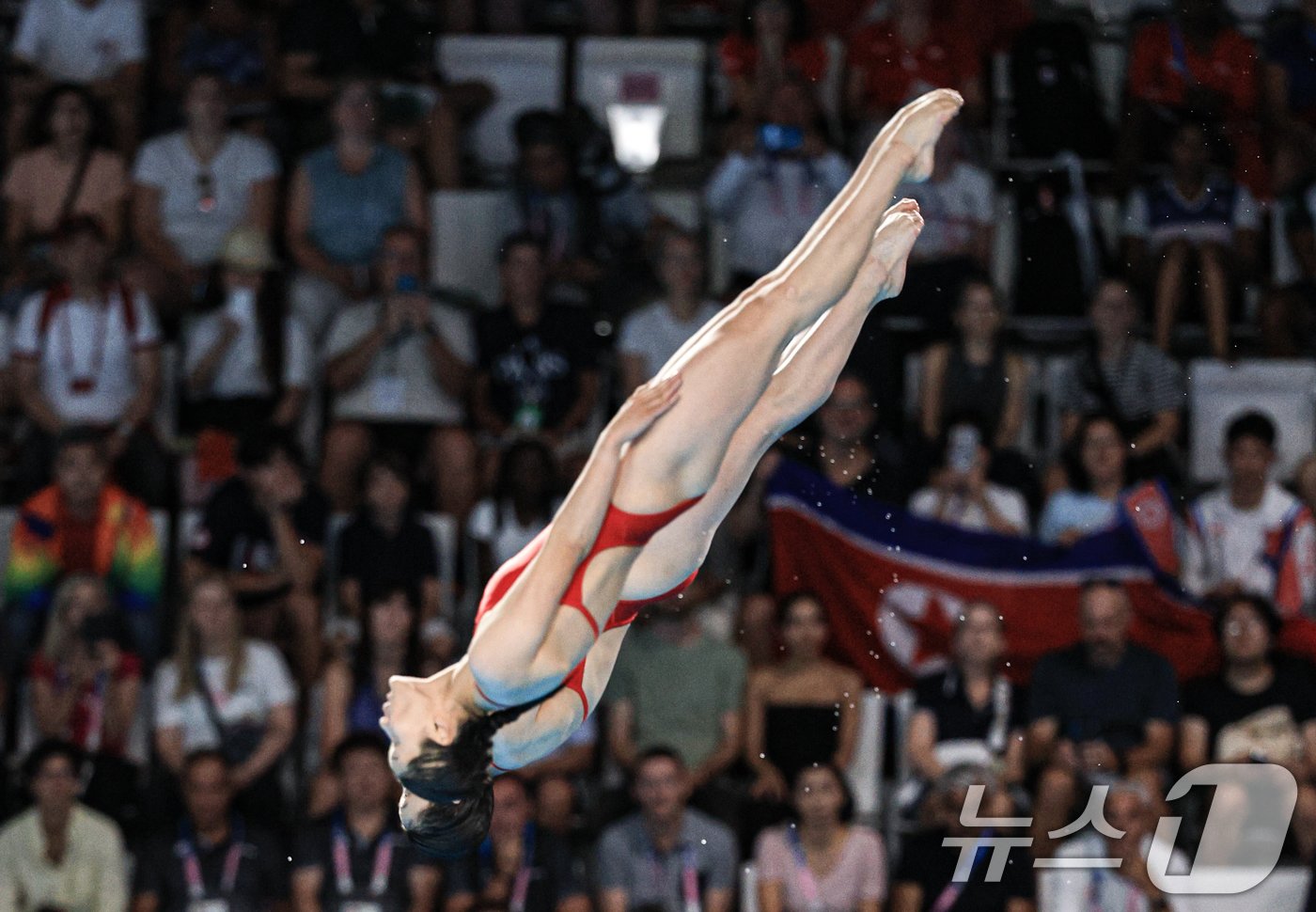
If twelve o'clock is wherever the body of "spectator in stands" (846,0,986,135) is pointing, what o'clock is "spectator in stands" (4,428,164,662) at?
"spectator in stands" (4,428,164,662) is roughly at 2 o'clock from "spectator in stands" (846,0,986,135).

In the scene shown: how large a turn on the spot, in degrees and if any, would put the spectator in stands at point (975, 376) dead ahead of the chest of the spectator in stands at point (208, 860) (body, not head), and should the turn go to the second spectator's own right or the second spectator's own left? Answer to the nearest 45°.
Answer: approximately 90° to the second spectator's own left

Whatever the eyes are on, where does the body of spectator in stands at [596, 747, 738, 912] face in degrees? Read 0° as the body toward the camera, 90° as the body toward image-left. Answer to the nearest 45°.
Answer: approximately 0°

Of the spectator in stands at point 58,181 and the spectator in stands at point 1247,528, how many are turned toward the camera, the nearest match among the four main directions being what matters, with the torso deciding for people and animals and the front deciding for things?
2

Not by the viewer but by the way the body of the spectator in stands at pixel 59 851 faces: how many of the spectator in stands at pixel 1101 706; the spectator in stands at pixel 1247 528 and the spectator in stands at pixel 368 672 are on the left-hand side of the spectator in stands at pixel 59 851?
3

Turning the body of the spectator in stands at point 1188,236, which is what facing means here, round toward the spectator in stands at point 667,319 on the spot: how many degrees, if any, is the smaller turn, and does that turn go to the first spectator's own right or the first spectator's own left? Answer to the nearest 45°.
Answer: approximately 45° to the first spectator's own right

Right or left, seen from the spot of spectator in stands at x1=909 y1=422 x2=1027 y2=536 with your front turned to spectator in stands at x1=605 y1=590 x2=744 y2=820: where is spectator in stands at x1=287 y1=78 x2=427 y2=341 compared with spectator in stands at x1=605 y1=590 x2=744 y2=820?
right

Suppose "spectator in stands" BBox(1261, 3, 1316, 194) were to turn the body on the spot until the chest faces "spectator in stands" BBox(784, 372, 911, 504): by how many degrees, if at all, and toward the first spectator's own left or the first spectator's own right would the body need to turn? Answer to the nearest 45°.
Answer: approximately 45° to the first spectator's own right
